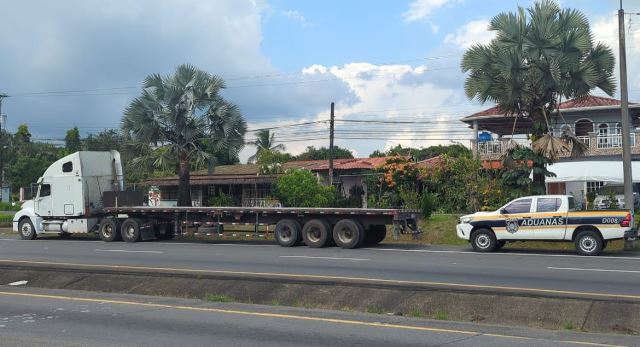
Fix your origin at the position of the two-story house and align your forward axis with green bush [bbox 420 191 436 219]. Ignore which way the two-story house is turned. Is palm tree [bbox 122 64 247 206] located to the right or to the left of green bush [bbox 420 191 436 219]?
right

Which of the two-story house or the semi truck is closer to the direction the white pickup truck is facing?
the semi truck

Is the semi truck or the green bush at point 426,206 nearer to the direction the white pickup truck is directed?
the semi truck

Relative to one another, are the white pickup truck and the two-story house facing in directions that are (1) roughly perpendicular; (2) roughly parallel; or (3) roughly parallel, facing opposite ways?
roughly perpendicular

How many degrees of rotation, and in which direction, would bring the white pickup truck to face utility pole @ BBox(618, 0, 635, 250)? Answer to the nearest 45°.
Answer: approximately 135° to its right

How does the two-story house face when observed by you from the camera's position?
facing the viewer

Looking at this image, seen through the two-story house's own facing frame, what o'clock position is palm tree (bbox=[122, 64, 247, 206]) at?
The palm tree is roughly at 2 o'clock from the two-story house.

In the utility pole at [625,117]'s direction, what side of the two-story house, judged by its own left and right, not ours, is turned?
front

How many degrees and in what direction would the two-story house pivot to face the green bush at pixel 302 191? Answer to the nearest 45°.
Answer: approximately 45° to its right

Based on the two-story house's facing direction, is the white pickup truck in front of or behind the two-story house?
in front

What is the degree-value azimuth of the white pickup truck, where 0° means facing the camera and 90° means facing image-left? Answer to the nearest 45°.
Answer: approximately 90°

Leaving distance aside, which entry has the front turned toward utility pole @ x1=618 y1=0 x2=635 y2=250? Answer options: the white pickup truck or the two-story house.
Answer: the two-story house
